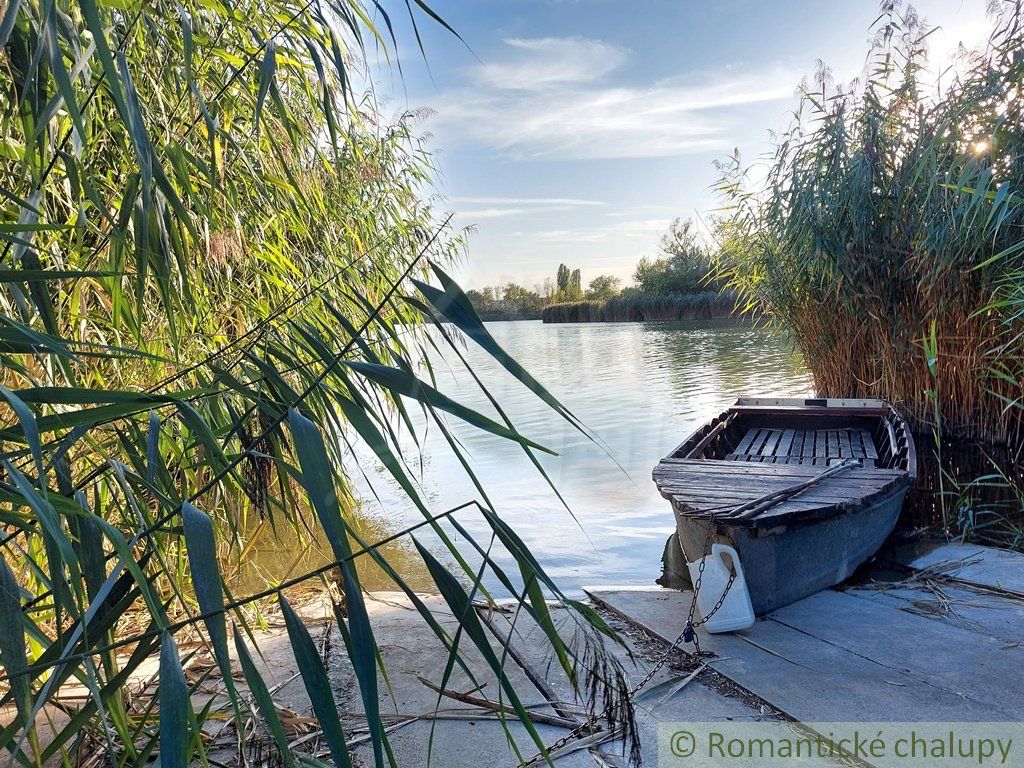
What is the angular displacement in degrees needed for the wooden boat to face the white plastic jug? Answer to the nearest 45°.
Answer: approximately 45° to its left
